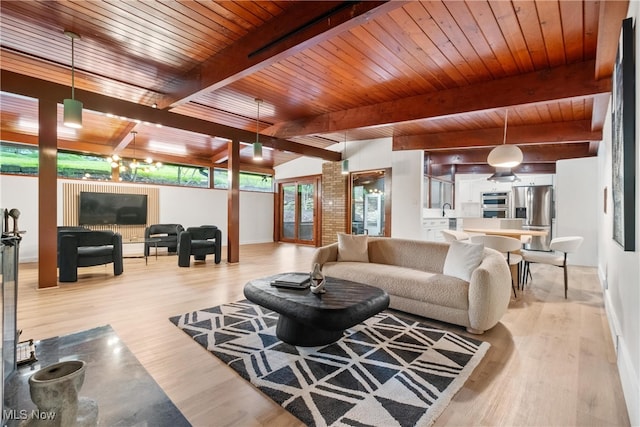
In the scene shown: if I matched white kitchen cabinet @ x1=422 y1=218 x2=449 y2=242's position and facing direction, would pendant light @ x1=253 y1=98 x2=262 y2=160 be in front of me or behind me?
in front

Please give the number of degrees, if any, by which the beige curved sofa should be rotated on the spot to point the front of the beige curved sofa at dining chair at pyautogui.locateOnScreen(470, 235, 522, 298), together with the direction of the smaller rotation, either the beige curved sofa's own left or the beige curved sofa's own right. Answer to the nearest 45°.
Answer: approximately 180°

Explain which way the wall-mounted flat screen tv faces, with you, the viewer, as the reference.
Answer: facing the viewer

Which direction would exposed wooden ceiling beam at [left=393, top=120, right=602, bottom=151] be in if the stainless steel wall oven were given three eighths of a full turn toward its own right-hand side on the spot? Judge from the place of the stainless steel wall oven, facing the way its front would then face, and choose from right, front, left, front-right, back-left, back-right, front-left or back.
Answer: back-left

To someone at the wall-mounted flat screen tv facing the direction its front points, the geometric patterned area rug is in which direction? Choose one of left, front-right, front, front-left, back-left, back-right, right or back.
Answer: front

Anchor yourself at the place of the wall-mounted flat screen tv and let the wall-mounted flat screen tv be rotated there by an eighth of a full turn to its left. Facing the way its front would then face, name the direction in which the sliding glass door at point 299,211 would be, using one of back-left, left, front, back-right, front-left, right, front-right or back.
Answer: front-left

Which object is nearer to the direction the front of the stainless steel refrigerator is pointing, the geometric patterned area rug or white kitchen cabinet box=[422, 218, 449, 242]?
the geometric patterned area rug

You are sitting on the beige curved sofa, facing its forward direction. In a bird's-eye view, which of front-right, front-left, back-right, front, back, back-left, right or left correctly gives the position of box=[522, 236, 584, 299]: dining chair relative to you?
back

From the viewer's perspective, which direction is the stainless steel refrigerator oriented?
toward the camera

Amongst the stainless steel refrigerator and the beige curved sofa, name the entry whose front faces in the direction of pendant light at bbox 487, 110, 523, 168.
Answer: the stainless steel refrigerator

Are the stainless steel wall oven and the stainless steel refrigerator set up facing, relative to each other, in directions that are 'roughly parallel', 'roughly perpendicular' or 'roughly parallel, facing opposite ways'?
roughly parallel

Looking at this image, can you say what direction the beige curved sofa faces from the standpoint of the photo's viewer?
facing the viewer and to the left of the viewer

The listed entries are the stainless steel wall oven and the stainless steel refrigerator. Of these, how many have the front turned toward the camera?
2

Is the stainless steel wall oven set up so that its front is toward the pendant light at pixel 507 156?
yes

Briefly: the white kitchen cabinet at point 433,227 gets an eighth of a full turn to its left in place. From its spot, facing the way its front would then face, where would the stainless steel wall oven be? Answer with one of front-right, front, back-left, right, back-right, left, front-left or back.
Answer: left
